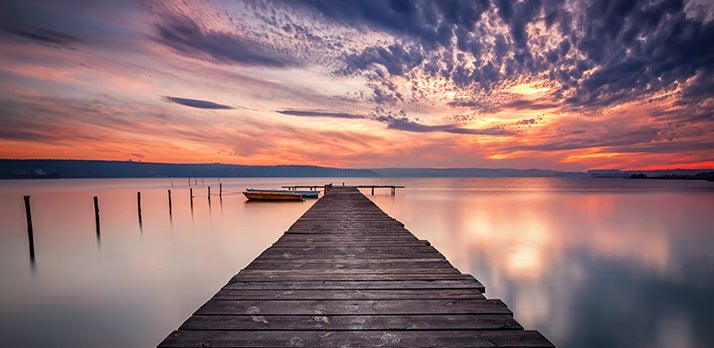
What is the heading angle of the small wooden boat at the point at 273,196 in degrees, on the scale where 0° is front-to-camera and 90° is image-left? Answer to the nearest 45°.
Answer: approximately 90°
